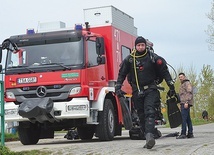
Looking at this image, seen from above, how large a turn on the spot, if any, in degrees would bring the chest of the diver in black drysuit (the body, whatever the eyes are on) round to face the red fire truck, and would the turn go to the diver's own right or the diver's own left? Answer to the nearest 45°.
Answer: approximately 135° to the diver's own right

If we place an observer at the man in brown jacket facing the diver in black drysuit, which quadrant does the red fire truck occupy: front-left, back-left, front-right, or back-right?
front-right

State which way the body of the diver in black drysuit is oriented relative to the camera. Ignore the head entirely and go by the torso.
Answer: toward the camera

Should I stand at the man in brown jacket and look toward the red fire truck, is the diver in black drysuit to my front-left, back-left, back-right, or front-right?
front-left

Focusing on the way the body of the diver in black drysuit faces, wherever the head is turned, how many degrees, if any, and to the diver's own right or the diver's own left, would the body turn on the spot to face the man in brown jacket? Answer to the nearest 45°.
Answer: approximately 180°
